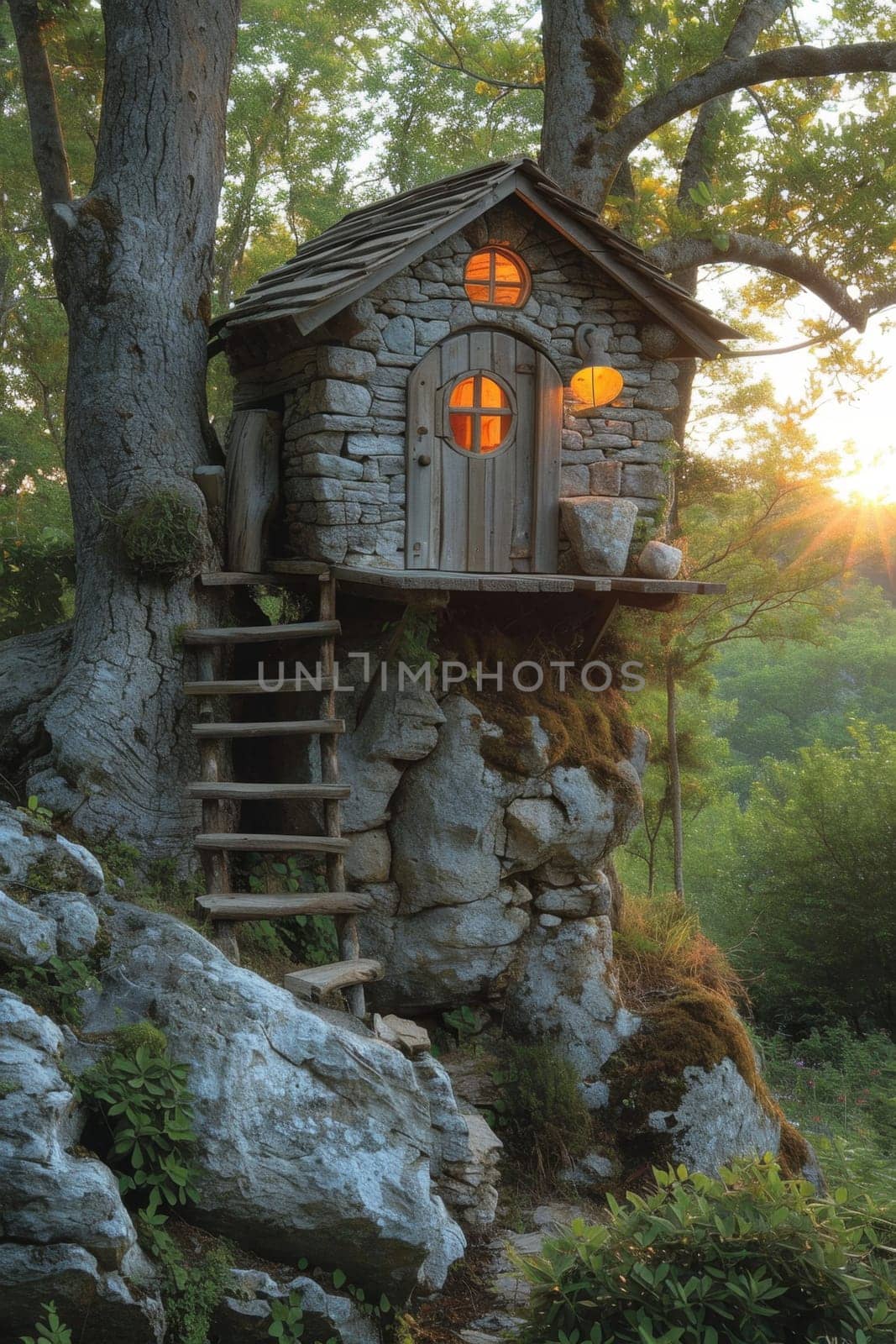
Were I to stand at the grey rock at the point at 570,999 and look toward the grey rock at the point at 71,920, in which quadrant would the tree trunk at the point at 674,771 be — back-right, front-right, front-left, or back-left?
back-right

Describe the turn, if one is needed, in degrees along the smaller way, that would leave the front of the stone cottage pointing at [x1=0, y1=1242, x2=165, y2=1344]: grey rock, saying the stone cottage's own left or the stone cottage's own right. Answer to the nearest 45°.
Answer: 0° — it already faces it

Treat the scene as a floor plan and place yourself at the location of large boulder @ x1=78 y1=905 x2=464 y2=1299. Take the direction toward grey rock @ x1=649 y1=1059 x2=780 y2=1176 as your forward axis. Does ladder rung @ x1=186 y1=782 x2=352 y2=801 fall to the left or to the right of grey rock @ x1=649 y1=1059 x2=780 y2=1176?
left

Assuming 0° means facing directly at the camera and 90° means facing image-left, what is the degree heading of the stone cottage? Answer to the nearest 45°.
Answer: approximately 0°

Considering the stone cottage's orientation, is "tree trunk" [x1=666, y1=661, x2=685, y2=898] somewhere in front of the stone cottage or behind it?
behind
